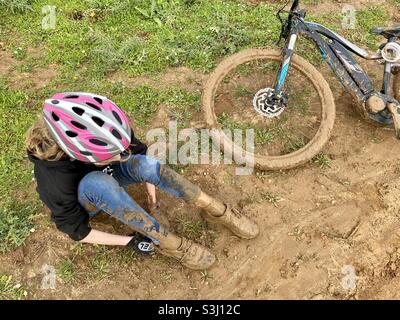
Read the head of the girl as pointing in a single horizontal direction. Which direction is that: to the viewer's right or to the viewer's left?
to the viewer's right

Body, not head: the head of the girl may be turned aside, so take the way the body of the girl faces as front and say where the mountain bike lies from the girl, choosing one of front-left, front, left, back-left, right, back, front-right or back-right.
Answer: left

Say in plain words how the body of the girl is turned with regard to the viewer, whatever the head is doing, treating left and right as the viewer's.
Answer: facing the viewer and to the right of the viewer

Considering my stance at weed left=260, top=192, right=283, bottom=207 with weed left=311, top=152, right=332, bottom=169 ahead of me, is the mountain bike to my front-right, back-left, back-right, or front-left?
front-left

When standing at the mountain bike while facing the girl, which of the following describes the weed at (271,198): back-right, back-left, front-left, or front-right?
front-left
